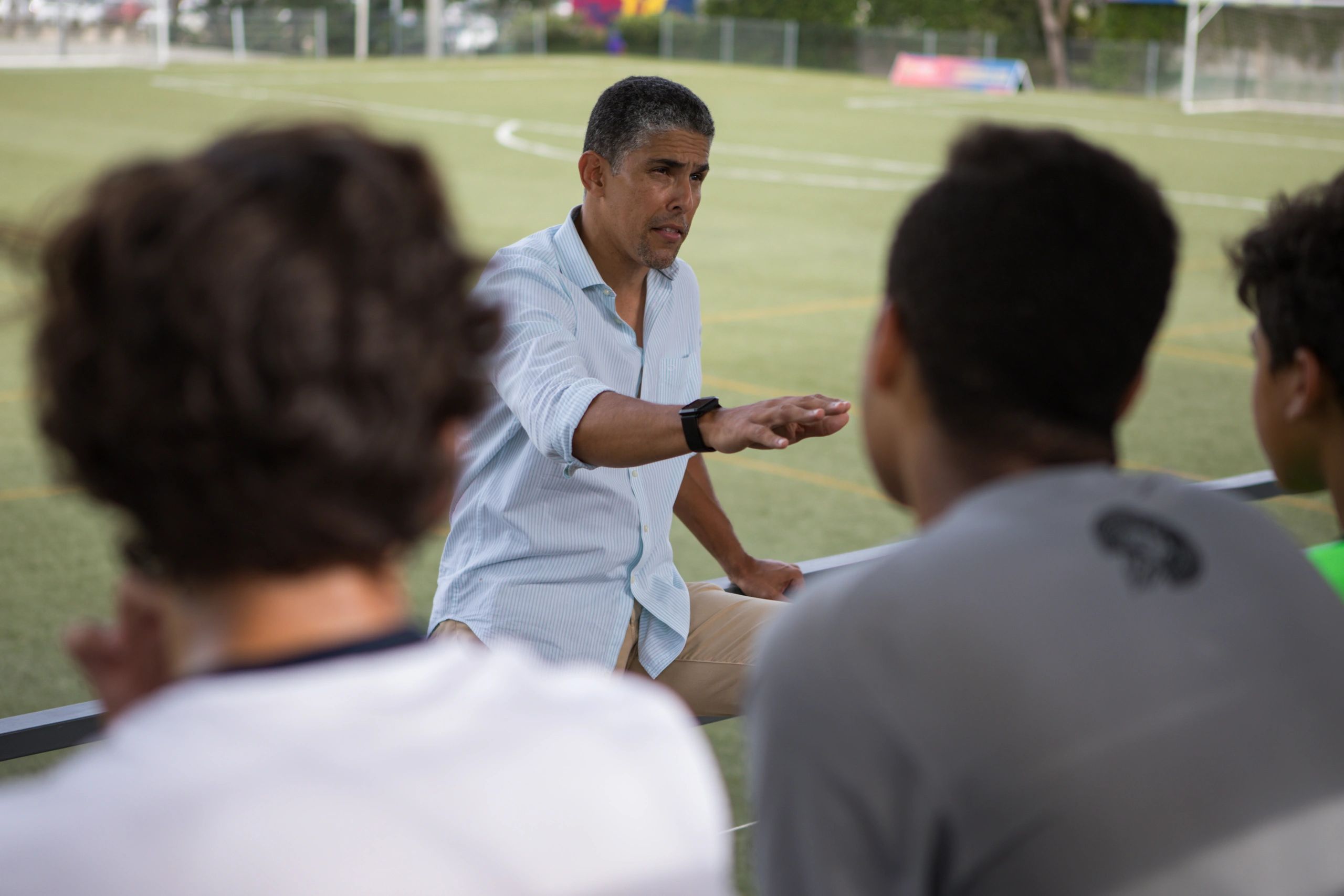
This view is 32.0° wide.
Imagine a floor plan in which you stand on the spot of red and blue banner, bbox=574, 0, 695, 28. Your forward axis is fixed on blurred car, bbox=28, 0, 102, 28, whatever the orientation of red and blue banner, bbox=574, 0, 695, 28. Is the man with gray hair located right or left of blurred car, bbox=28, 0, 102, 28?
left

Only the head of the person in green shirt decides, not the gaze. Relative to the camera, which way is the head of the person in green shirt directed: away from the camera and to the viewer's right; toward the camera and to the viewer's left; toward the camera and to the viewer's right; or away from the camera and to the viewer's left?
away from the camera and to the viewer's left

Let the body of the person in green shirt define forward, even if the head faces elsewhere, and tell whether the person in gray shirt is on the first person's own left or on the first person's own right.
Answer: on the first person's own left

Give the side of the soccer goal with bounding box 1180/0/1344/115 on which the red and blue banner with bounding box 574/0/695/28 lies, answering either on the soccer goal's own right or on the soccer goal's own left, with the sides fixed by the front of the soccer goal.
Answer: on the soccer goal's own right

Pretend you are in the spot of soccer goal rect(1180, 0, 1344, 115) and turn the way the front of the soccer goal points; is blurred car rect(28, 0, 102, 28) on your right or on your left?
on your right

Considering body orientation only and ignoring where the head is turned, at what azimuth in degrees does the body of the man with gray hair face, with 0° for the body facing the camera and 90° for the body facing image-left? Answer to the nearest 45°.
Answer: approximately 315°

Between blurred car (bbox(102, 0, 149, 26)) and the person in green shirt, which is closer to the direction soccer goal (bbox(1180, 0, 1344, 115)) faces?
the person in green shirt

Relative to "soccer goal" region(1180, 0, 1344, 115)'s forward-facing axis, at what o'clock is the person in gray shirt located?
The person in gray shirt is roughly at 12 o'clock from the soccer goal.

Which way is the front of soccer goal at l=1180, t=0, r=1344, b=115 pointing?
toward the camera

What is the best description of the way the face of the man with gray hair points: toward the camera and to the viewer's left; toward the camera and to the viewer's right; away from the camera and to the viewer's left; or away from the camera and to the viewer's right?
toward the camera and to the viewer's right

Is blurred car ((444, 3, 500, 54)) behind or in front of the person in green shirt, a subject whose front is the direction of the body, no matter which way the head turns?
in front

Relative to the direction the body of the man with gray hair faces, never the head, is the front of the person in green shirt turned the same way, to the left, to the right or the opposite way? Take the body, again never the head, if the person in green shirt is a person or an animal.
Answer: the opposite way

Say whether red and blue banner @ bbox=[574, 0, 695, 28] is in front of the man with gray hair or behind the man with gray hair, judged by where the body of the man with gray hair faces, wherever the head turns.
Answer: behind
